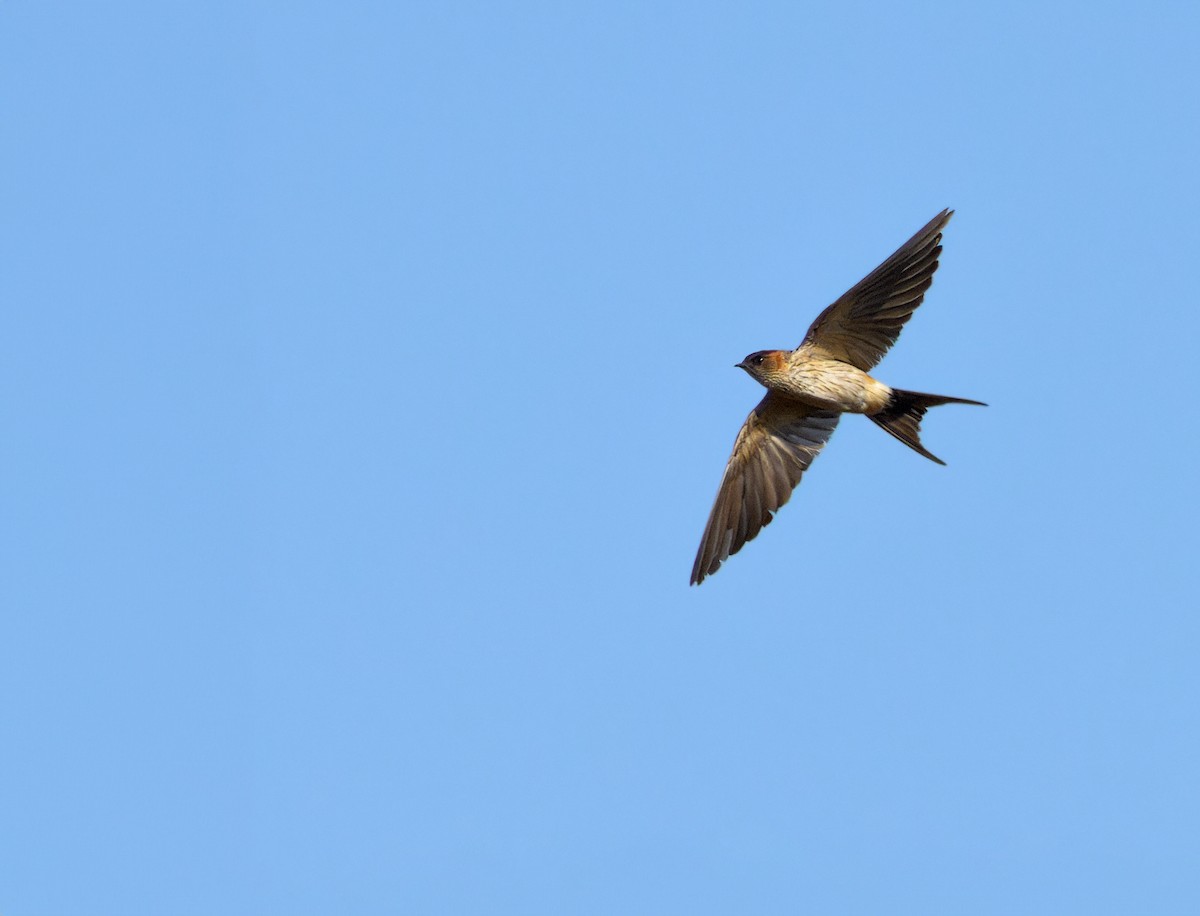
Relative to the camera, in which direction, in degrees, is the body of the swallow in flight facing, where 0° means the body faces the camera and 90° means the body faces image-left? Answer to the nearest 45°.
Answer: approximately 90°
